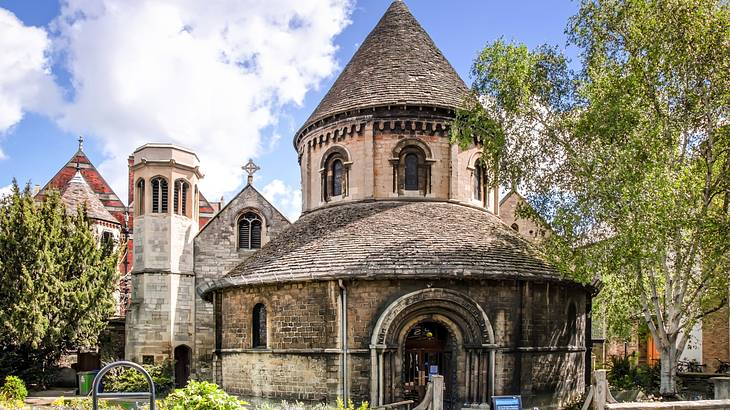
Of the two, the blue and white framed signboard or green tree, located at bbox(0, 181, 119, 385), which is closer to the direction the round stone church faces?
the blue and white framed signboard

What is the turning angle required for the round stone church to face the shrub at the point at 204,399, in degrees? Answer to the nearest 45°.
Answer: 0° — it already faces it

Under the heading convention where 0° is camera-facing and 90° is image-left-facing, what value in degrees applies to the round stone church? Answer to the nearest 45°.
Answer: approximately 0°

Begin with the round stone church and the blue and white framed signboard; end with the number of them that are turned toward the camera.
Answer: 2

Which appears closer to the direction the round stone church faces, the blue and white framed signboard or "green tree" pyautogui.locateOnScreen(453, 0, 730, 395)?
the blue and white framed signboard

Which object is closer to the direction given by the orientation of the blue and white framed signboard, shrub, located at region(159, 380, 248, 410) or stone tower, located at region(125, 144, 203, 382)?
the shrub
